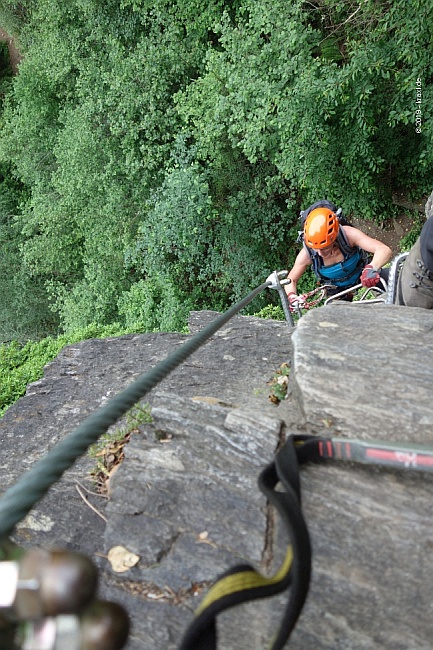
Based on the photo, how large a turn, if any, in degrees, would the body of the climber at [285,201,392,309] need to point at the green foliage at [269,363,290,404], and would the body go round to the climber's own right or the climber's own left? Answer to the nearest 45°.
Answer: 0° — they already face it

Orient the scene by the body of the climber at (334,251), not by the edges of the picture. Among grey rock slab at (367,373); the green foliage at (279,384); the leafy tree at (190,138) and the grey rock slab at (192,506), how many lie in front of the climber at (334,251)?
3

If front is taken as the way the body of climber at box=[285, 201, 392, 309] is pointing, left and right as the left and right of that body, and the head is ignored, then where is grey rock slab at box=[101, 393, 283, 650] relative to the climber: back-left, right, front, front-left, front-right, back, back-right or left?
front

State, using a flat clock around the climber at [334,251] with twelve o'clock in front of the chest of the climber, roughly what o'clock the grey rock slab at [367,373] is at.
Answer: The grey rock slab is roughly at 12 o'clock from the climber.

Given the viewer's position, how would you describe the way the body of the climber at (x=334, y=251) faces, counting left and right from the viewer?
facing the viewer

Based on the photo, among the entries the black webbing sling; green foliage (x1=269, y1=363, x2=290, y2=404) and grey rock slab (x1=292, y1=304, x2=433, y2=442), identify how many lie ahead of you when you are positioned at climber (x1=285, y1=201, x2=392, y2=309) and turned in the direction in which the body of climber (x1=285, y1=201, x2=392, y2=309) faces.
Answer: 3

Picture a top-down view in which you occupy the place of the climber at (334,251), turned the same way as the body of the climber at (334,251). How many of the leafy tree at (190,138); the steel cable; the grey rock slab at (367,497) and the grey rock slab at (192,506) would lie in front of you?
3

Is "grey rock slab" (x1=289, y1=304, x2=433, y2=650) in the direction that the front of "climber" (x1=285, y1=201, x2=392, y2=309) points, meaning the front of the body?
yes

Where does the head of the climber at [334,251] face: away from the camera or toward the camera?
toward the camera

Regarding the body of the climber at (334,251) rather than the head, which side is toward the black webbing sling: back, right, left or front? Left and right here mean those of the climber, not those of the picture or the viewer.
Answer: front

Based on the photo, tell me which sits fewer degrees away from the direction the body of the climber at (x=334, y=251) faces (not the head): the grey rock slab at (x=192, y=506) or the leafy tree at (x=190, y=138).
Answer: the grey rock slab

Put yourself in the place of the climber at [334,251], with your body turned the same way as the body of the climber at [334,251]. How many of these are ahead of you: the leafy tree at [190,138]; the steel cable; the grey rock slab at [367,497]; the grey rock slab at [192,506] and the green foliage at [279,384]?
4

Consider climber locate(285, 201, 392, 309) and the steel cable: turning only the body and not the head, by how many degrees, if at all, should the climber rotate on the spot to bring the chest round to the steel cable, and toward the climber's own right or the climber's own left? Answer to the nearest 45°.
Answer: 0° — they already face it
